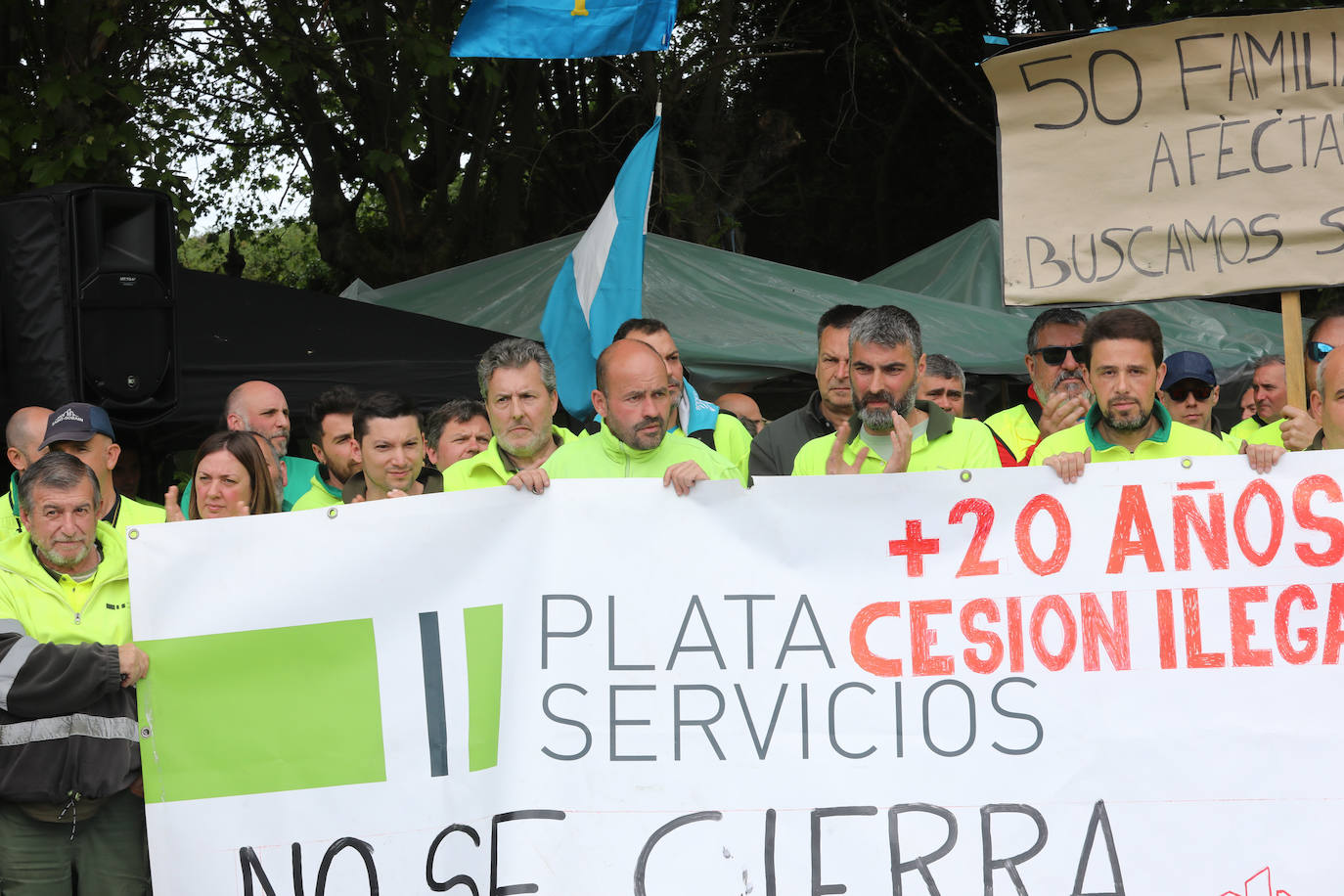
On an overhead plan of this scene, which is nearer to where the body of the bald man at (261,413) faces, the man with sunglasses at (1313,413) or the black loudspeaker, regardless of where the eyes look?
the man with sunglasses

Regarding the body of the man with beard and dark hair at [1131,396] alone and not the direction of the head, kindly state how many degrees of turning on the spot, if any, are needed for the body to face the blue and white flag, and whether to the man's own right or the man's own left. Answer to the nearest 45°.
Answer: approximately 135° to the man's own right

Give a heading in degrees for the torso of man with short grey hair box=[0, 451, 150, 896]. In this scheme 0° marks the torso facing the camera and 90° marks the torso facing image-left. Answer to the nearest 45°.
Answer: approximately 0°

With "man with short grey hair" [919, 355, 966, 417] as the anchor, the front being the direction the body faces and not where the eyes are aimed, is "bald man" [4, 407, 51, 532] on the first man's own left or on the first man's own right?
on the first man's own right

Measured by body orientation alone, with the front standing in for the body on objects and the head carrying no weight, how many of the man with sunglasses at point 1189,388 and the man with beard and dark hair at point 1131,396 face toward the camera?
2
